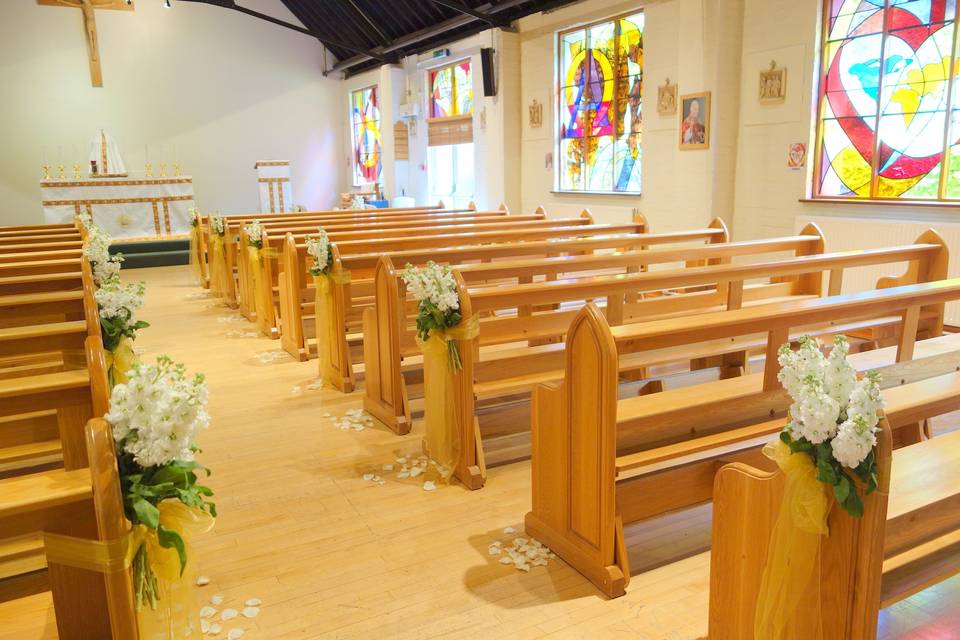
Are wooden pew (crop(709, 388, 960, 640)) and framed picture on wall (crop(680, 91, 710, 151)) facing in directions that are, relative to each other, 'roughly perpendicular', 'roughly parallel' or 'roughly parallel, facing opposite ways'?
roughly perpendicular

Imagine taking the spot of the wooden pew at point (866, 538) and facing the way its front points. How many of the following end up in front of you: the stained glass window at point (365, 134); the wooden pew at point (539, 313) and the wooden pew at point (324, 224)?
3

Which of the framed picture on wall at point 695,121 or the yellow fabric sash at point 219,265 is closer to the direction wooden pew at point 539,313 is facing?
the yellow fabric sash

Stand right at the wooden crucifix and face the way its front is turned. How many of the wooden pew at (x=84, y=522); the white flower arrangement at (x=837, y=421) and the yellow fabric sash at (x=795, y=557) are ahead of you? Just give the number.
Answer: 3

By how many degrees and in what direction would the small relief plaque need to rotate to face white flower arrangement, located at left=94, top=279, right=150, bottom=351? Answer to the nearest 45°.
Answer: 0° — it already faces it

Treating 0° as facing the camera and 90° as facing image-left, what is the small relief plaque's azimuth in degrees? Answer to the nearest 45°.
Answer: approximately 45°

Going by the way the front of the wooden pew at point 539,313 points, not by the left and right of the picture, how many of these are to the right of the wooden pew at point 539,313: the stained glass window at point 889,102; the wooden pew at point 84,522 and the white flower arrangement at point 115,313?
1

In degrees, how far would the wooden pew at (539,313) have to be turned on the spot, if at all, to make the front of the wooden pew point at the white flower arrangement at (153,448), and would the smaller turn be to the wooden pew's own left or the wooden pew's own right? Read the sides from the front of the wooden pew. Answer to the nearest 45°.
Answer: approximately 135° to the wooden pew's own left

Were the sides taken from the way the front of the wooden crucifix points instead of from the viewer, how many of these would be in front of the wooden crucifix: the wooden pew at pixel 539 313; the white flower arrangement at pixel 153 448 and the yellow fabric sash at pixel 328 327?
3

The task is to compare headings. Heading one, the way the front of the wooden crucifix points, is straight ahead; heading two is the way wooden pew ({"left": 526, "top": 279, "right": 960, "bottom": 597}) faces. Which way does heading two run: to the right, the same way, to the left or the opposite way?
the opposite way

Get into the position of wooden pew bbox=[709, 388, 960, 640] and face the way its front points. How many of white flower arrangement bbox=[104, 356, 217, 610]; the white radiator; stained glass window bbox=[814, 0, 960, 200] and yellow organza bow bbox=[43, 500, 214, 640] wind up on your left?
2

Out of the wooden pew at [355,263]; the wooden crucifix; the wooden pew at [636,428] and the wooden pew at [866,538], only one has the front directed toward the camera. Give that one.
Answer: the wooden crucifix

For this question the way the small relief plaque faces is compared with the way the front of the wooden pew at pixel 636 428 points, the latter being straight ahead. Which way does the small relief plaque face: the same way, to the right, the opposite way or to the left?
to the left

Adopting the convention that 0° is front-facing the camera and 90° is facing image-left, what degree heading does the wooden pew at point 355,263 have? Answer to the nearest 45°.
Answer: approximately 135°
